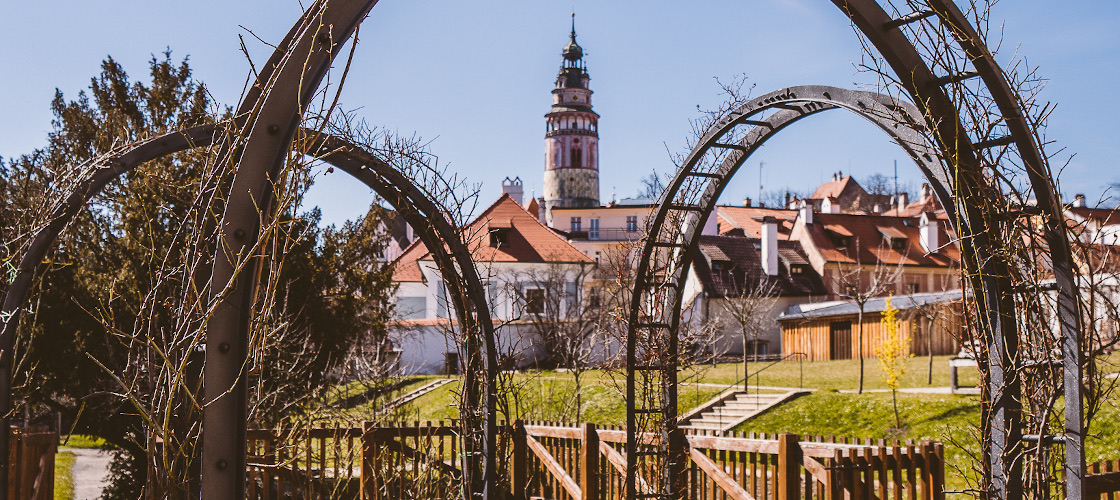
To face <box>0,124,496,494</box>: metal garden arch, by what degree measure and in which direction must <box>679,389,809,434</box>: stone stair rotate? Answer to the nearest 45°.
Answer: approximately 45° to its left

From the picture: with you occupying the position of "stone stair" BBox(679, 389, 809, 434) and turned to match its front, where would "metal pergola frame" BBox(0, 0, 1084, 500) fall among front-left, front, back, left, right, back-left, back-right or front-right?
front-left

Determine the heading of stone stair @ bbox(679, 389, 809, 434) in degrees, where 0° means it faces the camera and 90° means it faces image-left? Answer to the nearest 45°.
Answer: approximately 45°

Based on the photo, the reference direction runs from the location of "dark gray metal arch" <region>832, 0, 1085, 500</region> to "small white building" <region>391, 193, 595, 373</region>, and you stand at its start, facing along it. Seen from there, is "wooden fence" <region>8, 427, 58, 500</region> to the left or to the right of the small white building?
left

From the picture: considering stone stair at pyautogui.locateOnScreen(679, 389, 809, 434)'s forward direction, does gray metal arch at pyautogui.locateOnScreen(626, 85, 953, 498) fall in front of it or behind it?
in front

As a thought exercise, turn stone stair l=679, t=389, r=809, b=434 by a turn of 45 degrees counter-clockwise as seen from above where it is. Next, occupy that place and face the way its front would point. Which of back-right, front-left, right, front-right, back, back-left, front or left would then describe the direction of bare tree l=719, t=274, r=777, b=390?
back

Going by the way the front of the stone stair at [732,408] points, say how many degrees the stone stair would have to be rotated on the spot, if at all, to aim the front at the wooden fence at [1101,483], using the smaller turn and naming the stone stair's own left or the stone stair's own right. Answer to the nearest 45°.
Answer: approximately 45° to the stone stair's own left

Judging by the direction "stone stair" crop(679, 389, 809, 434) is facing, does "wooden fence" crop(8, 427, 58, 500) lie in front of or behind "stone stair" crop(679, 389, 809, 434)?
in front
